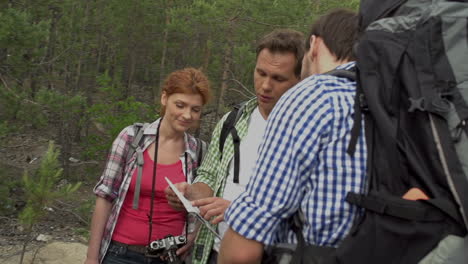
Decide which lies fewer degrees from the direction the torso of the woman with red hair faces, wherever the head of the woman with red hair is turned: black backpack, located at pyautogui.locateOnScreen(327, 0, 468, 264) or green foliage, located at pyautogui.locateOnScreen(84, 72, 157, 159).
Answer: the black backpack

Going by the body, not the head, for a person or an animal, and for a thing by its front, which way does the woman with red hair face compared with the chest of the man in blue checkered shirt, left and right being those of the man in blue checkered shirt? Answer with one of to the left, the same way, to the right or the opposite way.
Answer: the opposite way

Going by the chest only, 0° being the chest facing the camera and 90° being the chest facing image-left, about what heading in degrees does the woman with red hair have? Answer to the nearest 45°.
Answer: approximately 315°

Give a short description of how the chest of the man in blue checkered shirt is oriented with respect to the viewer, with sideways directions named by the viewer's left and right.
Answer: facing away from the viewer and to the left of the viewer

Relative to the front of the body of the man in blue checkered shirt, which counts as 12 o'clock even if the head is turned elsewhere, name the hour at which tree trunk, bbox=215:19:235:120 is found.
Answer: The tree trunk is roughly at 1 o'clock from the man in blue checkered shirt.

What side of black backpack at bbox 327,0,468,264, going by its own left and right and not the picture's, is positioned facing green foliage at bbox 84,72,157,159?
back
